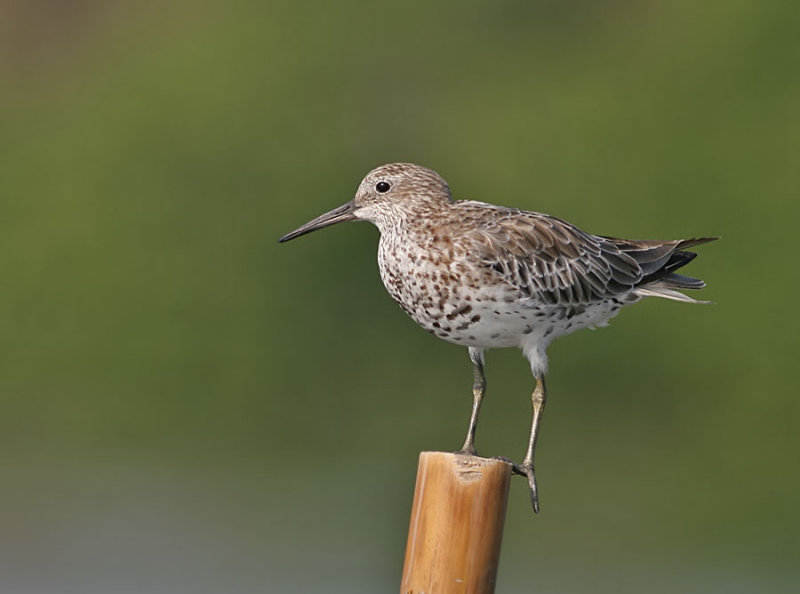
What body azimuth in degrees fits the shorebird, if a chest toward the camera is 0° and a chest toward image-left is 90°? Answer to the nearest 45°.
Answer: approximately 90°
